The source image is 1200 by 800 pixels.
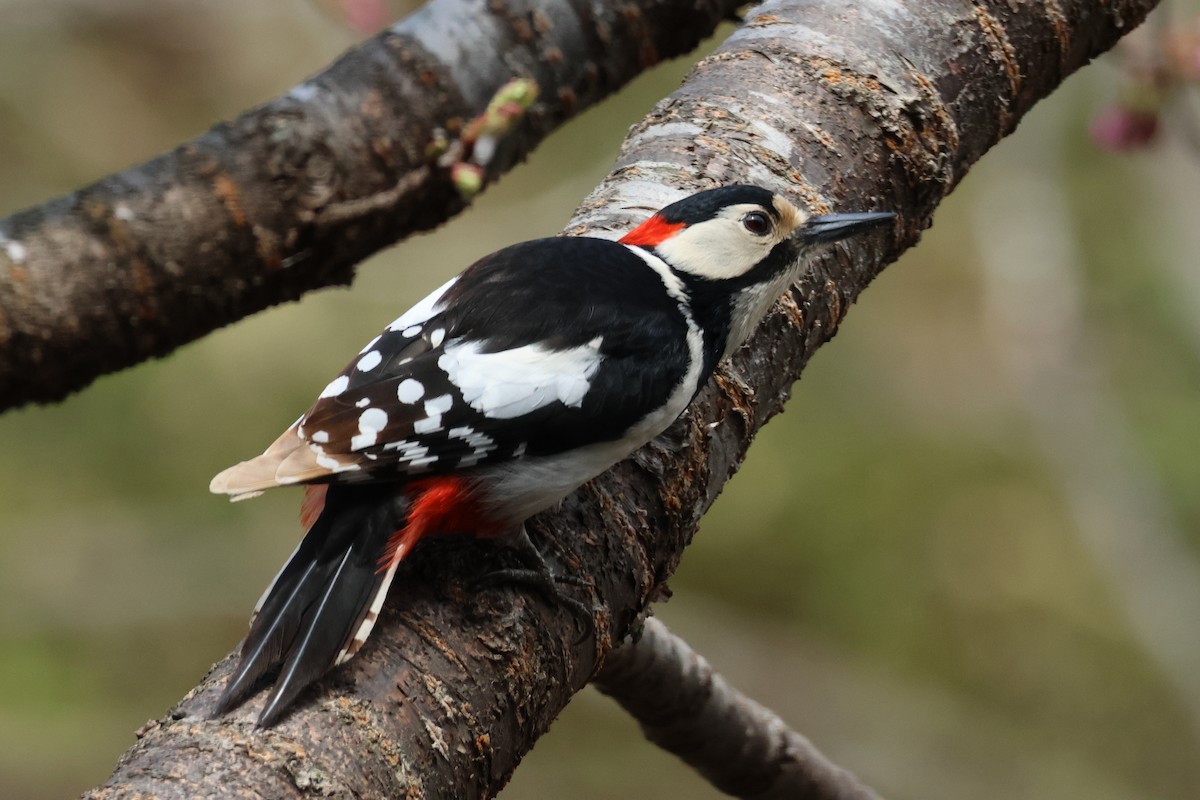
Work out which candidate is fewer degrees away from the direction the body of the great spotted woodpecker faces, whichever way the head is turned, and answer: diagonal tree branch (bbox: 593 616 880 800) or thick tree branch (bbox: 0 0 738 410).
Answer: the diagonal tree branch

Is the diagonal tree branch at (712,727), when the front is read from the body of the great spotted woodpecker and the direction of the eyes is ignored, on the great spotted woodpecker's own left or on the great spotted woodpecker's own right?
on the great spotted woodpecker's own left

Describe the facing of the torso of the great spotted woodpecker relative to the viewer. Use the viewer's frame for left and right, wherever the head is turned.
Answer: facing to the right of the viewer

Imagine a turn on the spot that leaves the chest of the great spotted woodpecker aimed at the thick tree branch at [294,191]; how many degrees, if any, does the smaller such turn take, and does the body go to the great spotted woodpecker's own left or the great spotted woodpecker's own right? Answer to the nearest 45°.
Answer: approximately 135° to the great spotted woodpecker's own left
